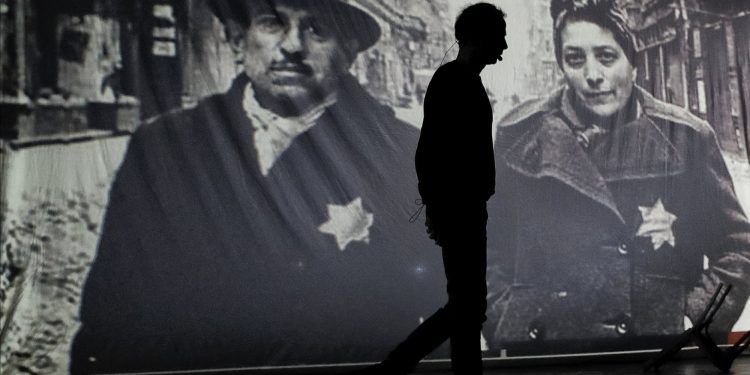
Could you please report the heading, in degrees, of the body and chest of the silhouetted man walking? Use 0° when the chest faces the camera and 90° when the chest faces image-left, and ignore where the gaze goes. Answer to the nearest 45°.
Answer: approximately 270°

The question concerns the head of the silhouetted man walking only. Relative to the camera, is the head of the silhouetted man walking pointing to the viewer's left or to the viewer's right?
to the viewer's right
